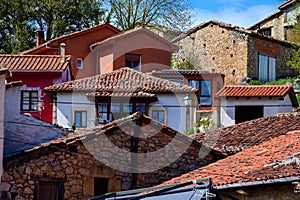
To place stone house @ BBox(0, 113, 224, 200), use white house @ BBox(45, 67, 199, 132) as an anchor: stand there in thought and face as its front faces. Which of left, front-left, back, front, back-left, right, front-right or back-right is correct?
front

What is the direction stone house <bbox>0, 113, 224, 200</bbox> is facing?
toward the camera

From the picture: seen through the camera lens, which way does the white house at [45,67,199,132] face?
facing the viewer

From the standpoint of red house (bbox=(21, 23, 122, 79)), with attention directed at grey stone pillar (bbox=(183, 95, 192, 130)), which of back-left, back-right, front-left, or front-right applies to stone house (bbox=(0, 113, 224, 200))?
front-right

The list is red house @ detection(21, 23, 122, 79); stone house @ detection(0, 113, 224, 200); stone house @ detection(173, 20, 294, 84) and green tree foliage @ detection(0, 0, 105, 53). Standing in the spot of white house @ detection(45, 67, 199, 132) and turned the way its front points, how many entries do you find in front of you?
1

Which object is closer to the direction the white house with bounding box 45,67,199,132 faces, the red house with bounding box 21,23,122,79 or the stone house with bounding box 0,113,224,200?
the stone house

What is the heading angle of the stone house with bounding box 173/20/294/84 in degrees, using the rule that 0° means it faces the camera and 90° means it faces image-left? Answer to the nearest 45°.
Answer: approximately 315°

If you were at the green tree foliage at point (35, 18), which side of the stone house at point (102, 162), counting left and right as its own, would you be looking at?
back

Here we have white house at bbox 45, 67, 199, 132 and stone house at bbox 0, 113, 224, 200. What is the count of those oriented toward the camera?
2
